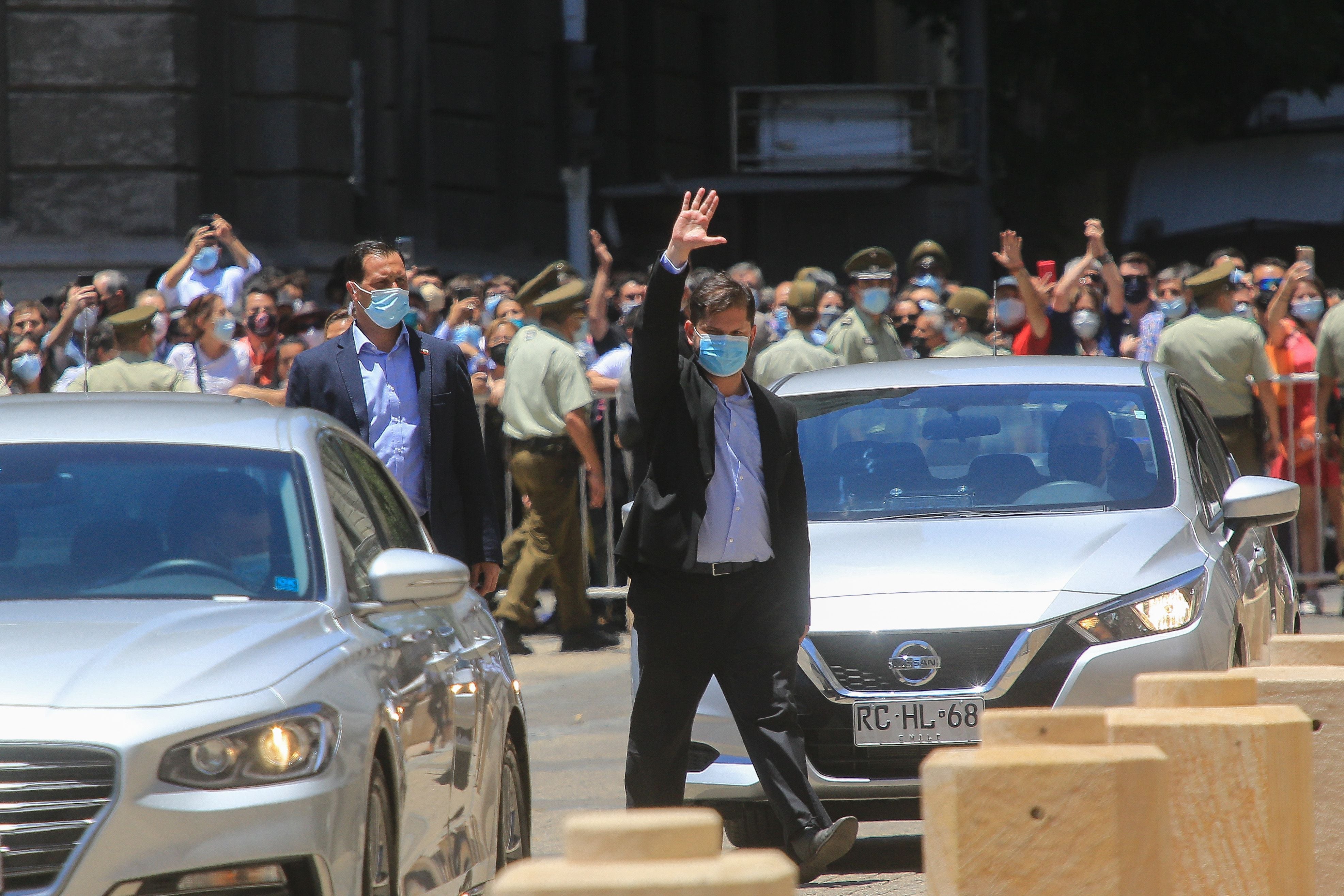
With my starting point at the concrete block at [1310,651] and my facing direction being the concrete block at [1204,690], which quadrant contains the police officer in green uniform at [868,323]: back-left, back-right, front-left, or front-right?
back-right

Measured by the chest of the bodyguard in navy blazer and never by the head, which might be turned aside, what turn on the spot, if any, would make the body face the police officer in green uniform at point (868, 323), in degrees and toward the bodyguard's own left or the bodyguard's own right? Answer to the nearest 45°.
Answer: approximately 135° to the bodyguard's own left

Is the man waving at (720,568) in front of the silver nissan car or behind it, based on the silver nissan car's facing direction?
in front

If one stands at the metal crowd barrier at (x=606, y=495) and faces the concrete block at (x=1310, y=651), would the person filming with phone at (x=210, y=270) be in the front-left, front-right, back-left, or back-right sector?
back-right

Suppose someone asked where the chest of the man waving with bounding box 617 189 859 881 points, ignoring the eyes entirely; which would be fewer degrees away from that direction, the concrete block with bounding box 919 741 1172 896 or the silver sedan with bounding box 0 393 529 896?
the concrete block

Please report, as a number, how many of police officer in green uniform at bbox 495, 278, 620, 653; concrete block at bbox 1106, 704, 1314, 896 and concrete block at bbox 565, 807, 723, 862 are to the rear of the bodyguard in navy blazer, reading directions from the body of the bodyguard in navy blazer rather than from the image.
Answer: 1

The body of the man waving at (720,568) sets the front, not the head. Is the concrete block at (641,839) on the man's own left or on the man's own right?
on the man's own right

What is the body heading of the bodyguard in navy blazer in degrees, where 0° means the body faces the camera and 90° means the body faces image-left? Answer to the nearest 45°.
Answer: approximately 0°

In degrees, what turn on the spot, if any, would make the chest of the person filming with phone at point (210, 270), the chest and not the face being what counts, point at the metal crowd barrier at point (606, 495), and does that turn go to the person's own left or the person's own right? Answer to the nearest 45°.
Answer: approximately 45° to the person's own left

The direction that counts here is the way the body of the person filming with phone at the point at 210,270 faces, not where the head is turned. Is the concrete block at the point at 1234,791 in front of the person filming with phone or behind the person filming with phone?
in front
